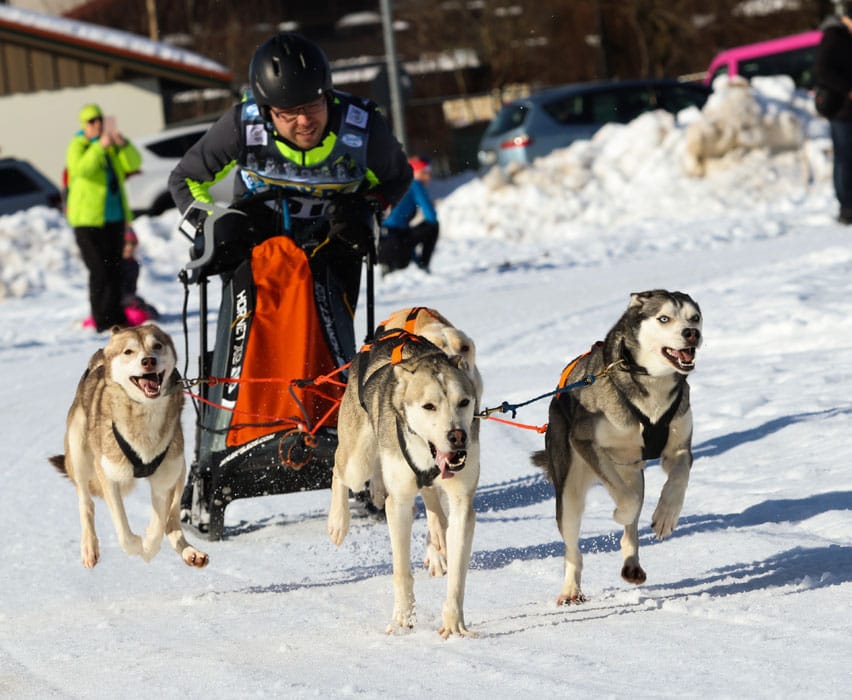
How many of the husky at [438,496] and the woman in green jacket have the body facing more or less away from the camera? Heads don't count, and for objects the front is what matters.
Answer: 0

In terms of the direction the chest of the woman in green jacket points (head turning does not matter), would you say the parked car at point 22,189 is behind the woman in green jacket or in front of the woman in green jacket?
behind

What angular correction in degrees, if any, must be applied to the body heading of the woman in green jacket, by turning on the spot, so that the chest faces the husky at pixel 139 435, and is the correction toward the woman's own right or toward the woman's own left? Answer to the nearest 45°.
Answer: approximately 45° to the woman's own right

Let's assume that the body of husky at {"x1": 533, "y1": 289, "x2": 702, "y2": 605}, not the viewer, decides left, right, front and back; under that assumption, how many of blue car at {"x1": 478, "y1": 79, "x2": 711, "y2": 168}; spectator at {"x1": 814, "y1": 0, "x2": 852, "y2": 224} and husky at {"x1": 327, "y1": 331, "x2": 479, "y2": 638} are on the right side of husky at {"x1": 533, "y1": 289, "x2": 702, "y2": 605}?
1

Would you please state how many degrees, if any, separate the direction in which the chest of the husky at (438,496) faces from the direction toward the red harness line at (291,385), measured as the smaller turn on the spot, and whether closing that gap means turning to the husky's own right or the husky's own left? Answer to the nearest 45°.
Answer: approximately 180°

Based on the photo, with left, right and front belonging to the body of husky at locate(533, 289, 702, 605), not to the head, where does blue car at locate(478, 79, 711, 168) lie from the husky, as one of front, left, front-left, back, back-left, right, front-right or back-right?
back-left

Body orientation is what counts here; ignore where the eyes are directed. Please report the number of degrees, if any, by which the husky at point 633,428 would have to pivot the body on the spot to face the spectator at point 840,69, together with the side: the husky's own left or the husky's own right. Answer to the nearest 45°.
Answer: approximately 135° to the husky's own left

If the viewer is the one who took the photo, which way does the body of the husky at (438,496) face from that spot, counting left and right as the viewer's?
facing the viewer and to the right of the viewer

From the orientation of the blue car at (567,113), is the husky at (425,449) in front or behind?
behind

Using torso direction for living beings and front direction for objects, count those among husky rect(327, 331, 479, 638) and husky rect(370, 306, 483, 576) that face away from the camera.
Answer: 0
